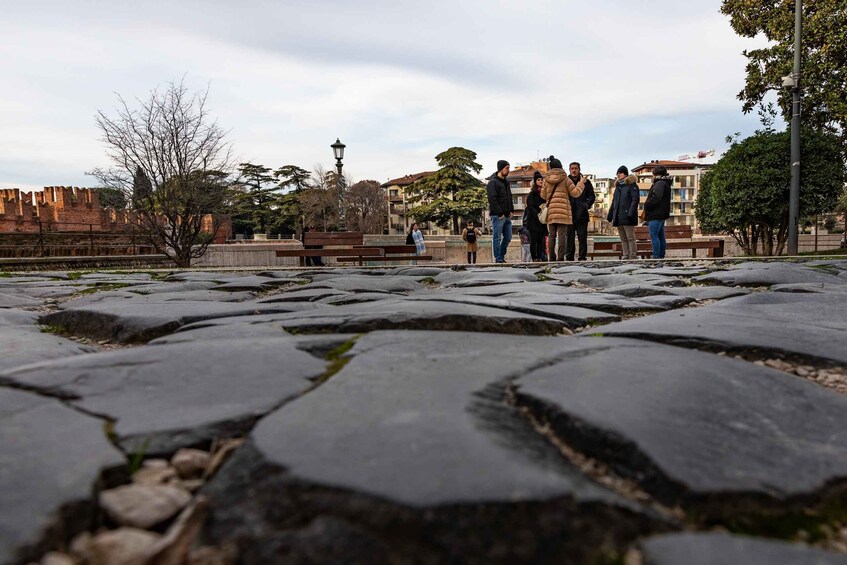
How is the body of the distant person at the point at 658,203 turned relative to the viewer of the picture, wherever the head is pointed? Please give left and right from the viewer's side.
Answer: facing to the left of the viewer

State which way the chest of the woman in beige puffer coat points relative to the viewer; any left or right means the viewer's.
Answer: facing away from the viewer

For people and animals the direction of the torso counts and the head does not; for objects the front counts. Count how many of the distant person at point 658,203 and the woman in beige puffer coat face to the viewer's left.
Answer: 1

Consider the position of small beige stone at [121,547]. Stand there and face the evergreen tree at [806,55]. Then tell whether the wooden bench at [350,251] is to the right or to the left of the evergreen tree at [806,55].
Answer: left

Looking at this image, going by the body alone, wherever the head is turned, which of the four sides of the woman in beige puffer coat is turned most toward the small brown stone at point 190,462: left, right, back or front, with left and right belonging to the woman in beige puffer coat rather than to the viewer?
back

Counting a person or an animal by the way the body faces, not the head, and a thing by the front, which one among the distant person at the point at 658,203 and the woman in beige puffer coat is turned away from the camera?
the woman in beige puffer coat

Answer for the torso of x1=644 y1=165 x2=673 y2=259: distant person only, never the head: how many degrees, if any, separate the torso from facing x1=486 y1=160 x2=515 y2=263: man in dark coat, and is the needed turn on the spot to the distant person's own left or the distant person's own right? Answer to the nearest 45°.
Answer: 0° — they already face them

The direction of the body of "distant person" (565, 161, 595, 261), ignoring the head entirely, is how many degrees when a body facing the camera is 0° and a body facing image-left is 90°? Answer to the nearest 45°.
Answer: approximately 45°

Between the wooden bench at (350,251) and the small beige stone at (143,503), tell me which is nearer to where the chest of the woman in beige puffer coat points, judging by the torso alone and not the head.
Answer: the wooden bench
